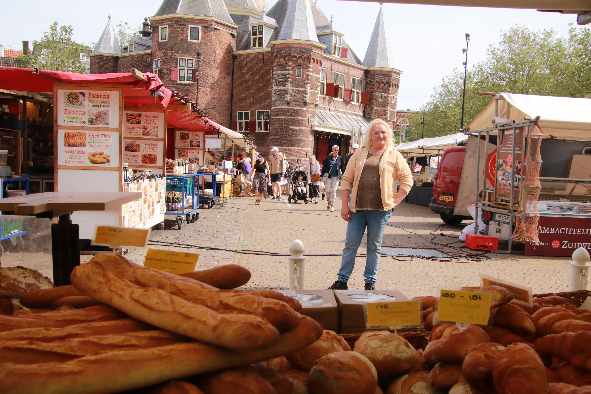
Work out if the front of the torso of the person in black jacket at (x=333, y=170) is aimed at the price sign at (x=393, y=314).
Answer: yes

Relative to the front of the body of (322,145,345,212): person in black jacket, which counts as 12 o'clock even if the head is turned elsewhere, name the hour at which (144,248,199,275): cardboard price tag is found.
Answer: The cardboard price tag is roughly at 12 o'clock from the person in black jacket.

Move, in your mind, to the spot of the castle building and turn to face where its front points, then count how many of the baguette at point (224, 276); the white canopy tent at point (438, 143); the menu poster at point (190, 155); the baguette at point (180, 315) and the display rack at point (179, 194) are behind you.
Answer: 0

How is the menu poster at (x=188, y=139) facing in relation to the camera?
toward the camera

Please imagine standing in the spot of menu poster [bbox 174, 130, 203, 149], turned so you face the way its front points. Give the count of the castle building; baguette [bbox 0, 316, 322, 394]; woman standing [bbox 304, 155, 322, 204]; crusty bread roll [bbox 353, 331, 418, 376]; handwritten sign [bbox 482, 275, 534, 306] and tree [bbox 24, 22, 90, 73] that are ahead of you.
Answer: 3

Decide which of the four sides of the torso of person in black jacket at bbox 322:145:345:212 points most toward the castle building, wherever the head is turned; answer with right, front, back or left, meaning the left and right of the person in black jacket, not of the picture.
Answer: back

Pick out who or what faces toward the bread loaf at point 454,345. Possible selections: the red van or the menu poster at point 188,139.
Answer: the menu poster

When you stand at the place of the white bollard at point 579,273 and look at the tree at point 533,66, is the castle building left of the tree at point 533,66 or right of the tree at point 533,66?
left

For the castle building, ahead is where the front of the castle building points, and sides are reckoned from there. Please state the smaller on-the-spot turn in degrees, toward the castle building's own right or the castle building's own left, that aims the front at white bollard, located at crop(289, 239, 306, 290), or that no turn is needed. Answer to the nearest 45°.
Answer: approximately 45° to the castle building's own right

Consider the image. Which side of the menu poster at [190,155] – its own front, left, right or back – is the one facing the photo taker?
front

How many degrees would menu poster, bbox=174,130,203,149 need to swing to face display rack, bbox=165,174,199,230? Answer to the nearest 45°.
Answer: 0° — it already faces it

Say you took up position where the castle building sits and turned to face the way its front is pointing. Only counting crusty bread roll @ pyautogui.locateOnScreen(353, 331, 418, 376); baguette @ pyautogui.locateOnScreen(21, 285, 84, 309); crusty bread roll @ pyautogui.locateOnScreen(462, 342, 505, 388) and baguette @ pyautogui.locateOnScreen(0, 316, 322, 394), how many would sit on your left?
0

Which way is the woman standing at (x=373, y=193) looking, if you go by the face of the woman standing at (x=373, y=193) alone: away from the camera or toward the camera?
toward the camera

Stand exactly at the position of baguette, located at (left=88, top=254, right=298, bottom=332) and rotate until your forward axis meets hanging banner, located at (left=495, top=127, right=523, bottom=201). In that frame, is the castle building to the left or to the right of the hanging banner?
left

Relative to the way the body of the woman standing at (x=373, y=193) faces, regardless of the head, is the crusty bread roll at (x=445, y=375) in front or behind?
in front

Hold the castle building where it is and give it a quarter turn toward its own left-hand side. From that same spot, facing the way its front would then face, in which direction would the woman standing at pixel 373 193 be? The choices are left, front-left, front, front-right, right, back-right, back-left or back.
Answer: back-right

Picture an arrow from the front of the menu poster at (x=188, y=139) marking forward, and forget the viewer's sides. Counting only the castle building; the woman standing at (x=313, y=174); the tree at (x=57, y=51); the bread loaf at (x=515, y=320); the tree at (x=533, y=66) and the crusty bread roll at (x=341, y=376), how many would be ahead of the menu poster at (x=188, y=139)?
2
